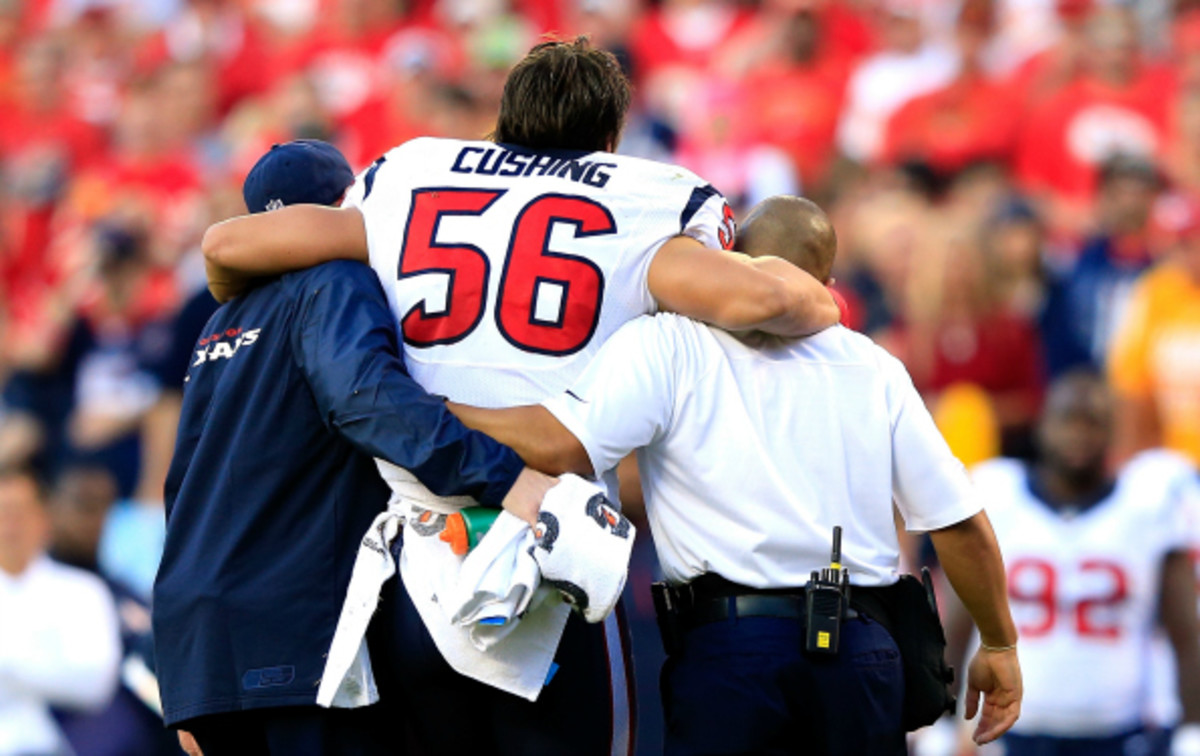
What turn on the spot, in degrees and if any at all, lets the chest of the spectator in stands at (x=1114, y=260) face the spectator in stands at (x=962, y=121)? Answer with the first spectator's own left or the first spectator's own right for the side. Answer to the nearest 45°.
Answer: approximately 135° to the first spectator's own right

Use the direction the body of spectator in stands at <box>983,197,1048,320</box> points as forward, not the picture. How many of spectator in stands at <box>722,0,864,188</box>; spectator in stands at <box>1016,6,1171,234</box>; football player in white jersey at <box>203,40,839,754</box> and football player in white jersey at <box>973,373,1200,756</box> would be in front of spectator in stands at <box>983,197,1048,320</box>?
2

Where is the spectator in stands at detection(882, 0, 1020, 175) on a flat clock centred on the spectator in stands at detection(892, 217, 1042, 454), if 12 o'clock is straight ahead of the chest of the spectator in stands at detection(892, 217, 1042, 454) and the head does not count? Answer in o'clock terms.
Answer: the spectator in stands at detection(882, 0, 1020, 175) is roughly at 6 o'clock from the spectator in stands at detection(892, 217, 1042, 454).

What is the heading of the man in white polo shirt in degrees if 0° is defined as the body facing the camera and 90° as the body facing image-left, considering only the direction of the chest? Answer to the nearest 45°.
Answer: approximately 180°

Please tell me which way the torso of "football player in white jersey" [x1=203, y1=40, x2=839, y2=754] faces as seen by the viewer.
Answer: away from the camera

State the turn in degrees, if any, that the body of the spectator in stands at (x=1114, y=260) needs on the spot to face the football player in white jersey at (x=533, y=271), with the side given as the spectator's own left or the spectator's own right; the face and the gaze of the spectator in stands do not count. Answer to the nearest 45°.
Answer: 0° — they already face them

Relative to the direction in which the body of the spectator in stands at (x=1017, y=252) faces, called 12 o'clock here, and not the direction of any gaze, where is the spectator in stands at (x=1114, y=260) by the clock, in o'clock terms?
the spectator in stands at (x=1114, y=260) is roughly at 8 o'clock from the spectator in stands at (x=1017, y=252).

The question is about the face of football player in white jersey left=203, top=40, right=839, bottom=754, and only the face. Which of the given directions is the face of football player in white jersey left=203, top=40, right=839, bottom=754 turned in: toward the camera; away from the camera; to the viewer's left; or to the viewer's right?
away from the camera

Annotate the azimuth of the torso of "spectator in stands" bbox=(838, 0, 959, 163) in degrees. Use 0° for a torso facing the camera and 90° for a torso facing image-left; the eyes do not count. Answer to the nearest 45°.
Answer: approximately 0°

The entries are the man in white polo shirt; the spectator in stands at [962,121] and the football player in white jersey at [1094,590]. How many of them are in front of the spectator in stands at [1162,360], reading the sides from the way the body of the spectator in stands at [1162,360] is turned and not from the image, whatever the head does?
2

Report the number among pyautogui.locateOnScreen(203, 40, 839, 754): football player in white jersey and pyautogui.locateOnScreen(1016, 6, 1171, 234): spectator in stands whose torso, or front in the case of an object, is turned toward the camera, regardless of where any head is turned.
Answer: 1
